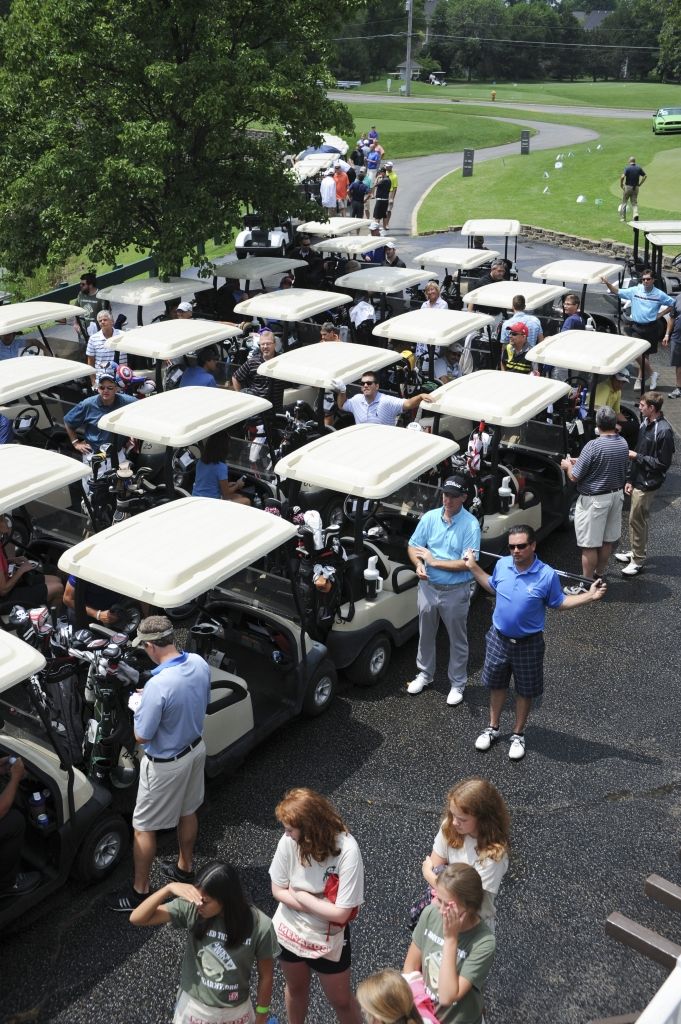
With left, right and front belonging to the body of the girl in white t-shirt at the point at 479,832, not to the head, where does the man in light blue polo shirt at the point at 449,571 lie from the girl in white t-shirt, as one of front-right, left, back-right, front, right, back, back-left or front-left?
back-right

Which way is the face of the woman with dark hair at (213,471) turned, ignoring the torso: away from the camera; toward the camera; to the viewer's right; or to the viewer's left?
away from the camera

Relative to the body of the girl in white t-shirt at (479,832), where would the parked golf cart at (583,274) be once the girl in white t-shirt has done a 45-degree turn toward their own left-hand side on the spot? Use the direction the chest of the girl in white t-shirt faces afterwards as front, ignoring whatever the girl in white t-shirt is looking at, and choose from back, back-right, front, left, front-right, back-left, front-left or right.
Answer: back

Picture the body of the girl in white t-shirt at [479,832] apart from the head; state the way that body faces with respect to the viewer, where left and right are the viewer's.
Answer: facing the viewer and to the left of the viewer

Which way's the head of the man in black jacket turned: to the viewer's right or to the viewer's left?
to the viewer's left

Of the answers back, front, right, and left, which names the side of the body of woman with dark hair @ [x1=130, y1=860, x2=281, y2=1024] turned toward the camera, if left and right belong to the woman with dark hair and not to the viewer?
front

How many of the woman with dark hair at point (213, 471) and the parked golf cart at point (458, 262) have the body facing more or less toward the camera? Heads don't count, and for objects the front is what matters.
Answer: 0

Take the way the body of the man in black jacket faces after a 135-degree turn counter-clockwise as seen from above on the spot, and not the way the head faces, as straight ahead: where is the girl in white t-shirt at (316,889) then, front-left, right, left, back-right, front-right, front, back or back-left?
front-right

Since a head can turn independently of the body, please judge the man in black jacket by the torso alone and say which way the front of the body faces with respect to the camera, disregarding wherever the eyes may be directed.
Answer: to the viewer's left

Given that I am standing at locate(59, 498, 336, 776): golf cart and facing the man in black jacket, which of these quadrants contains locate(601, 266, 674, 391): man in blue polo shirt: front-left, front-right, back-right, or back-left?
front-left

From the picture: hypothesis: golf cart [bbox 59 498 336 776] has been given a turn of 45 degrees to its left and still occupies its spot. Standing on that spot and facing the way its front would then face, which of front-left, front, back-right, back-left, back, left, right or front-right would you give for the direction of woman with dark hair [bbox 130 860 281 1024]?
back

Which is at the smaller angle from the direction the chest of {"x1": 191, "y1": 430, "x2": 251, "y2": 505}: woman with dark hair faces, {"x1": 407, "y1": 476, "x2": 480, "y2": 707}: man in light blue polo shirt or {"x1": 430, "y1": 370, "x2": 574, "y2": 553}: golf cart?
the golf cart

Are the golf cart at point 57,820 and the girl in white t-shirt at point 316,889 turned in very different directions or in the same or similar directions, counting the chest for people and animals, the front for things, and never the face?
very different directions

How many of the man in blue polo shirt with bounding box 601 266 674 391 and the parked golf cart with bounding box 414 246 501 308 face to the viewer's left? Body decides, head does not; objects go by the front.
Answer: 0
